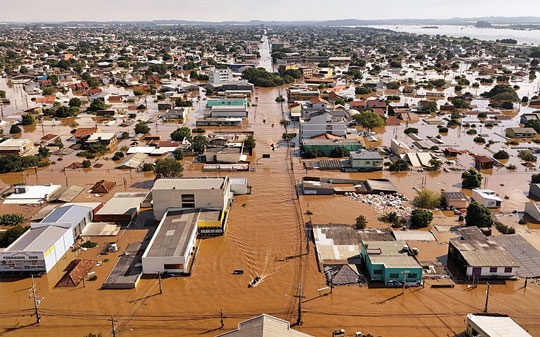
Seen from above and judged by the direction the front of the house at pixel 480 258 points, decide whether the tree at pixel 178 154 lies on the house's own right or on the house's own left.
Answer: on the house's own right

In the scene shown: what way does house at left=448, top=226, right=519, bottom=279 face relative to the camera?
toward the camera

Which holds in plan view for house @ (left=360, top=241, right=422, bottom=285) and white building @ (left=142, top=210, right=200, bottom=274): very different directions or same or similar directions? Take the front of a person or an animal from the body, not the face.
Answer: same or similar directions

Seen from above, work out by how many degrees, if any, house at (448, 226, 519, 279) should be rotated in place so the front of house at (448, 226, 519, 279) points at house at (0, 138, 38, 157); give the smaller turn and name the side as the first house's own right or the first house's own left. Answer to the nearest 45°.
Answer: approximately 90° to the first house's own right

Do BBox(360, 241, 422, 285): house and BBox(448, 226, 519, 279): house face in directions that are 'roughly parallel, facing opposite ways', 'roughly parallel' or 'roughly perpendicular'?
roughly parallel

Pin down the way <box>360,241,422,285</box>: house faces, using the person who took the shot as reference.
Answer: facing the viewer
